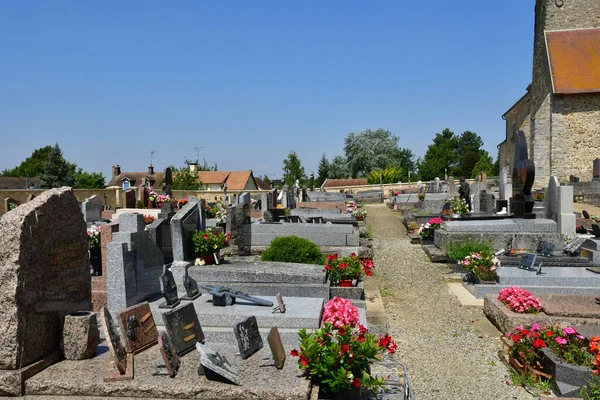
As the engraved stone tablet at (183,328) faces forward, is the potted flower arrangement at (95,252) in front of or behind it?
behind

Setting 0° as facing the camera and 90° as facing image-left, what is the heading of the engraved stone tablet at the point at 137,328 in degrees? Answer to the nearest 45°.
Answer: approximately 315°

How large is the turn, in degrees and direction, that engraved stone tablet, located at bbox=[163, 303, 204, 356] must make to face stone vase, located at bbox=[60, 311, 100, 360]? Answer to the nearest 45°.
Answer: approximately 135° to its right

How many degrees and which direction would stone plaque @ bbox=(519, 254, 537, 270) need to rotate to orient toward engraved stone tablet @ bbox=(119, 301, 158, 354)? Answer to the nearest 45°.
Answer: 0° — it already faces it

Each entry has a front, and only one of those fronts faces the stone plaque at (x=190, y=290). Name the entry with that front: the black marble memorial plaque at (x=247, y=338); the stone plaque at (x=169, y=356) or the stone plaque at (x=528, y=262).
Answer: the stone plaque at (x=528, y=262)

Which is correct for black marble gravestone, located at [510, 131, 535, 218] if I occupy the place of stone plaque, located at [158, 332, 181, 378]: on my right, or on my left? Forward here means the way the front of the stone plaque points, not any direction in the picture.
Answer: on my left

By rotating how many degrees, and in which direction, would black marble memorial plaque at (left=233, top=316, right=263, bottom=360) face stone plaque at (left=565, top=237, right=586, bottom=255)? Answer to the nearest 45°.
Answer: approximately 90° to its left

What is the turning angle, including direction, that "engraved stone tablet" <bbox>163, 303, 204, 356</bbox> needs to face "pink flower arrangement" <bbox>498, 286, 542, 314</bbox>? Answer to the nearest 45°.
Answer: approximately 45° to its left

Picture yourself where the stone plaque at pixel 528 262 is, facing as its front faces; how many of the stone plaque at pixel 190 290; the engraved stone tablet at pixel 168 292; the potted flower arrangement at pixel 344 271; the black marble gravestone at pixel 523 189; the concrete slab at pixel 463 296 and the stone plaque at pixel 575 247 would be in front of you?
4

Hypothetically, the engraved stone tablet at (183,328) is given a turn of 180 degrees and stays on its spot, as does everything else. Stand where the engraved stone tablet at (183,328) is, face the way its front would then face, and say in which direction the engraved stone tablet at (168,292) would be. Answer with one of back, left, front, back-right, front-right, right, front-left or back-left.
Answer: front-right

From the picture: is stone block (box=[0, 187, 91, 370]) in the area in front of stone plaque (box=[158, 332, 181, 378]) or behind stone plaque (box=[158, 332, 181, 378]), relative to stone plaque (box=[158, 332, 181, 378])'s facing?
behind

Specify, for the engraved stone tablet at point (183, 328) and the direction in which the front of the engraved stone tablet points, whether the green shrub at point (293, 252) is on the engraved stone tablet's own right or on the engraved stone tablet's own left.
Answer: on the engraved stone tablet's own left
